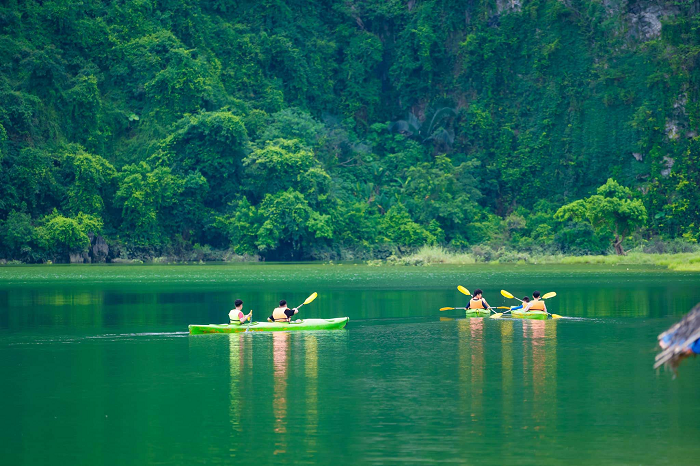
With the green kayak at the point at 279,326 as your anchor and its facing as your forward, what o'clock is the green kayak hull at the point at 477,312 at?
The green kayak hull is roughly at 11 o'clock from the green kayak.

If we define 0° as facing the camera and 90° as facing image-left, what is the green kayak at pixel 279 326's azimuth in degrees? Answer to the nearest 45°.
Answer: approximately 270°

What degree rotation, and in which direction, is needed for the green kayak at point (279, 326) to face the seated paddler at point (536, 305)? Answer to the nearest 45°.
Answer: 0° — it already faces them

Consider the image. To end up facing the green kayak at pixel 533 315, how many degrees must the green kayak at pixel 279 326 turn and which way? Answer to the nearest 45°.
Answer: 0° — it already faces it

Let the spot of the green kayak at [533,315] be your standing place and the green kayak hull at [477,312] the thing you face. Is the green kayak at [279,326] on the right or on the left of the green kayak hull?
left

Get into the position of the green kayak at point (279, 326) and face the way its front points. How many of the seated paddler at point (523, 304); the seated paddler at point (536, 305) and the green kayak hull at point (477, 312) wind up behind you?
0

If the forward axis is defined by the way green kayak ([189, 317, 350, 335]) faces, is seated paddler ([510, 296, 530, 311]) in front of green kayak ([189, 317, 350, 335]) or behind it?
in front
